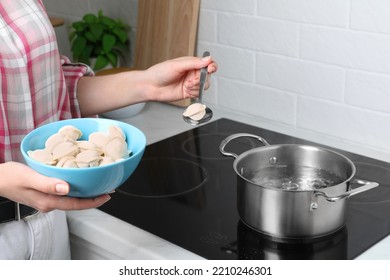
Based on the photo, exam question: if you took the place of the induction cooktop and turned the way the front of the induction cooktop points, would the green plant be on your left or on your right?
on your right

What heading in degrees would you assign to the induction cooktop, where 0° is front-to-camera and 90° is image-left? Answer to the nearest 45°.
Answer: approximately 45°
